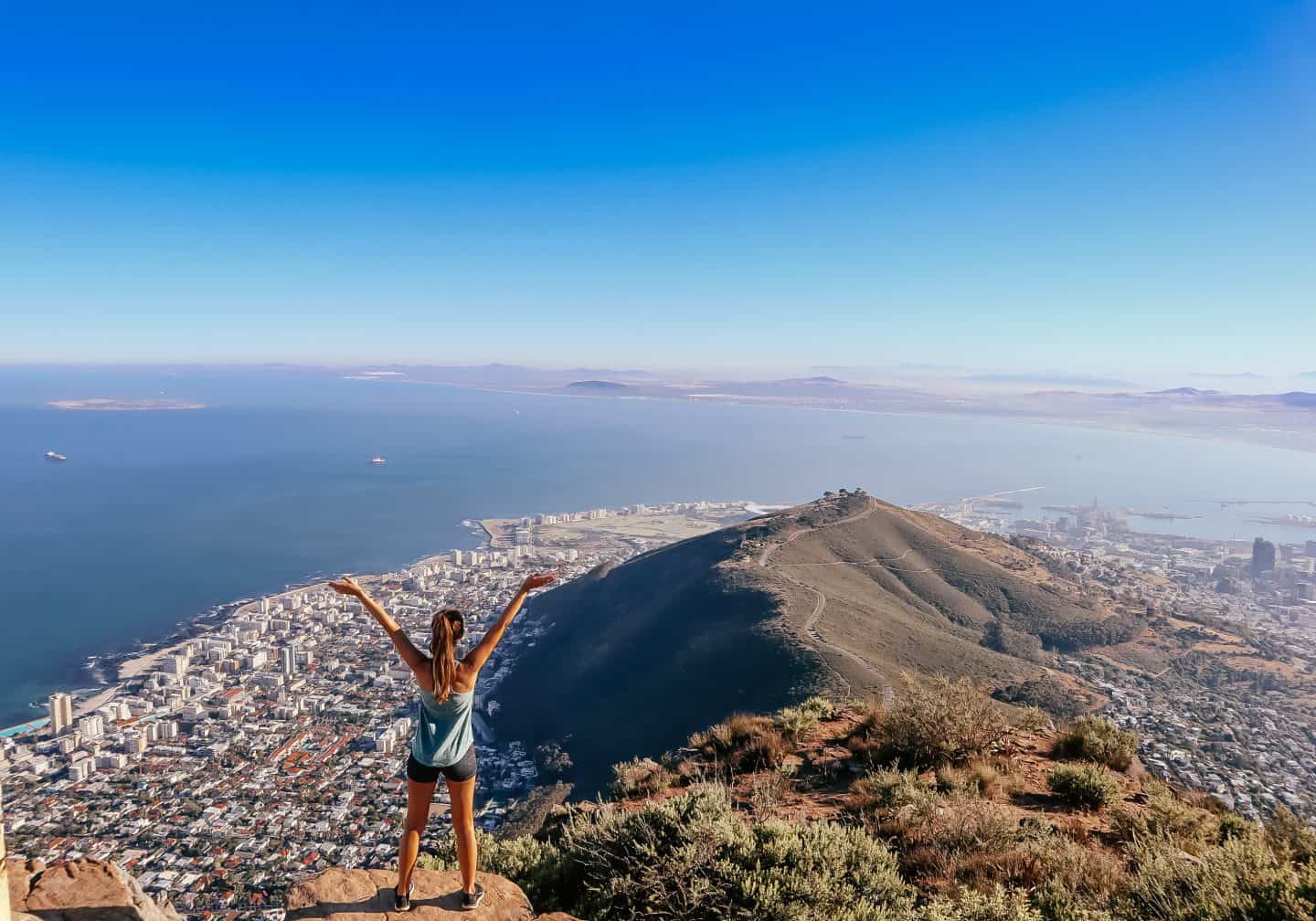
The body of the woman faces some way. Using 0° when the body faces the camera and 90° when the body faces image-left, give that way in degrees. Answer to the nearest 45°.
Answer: approximately 180°

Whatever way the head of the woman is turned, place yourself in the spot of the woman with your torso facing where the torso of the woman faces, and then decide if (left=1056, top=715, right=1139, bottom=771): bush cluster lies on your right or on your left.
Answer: on your right

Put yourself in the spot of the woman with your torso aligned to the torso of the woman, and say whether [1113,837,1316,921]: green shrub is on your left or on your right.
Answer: on your right

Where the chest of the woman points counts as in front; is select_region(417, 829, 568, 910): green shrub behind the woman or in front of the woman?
in front

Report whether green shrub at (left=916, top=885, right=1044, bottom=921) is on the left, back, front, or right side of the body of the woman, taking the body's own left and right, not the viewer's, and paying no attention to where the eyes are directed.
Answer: right

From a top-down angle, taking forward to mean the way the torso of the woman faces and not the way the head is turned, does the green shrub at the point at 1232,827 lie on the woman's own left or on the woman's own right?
on the woman's own right

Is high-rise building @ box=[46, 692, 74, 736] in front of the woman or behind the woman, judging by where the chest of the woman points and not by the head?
in front

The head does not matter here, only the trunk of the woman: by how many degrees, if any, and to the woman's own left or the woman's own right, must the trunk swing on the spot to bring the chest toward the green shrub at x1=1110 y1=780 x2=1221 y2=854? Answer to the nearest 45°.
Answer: approximately 90° to the woman's own right
